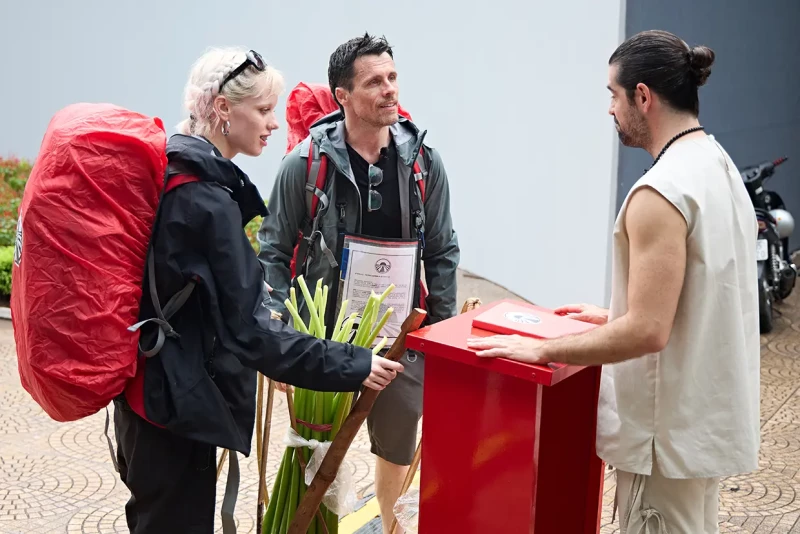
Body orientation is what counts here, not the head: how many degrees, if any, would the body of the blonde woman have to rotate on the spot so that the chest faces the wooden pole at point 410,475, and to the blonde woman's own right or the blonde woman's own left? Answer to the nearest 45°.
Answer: approximately 45° to the blonde woman's own left

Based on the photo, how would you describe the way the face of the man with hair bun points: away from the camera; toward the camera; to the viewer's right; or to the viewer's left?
to the viewer's left

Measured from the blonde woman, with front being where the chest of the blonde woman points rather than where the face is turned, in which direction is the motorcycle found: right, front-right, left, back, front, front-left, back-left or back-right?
front-left

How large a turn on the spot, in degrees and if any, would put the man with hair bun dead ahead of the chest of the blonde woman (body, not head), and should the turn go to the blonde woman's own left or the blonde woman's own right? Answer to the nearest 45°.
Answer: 0° — they already face them

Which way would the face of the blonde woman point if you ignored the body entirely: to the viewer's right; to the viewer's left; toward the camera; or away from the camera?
to the viewer's right

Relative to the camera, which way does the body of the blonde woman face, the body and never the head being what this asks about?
to the viewer's right

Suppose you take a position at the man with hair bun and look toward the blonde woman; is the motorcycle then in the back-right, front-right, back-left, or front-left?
back-right
